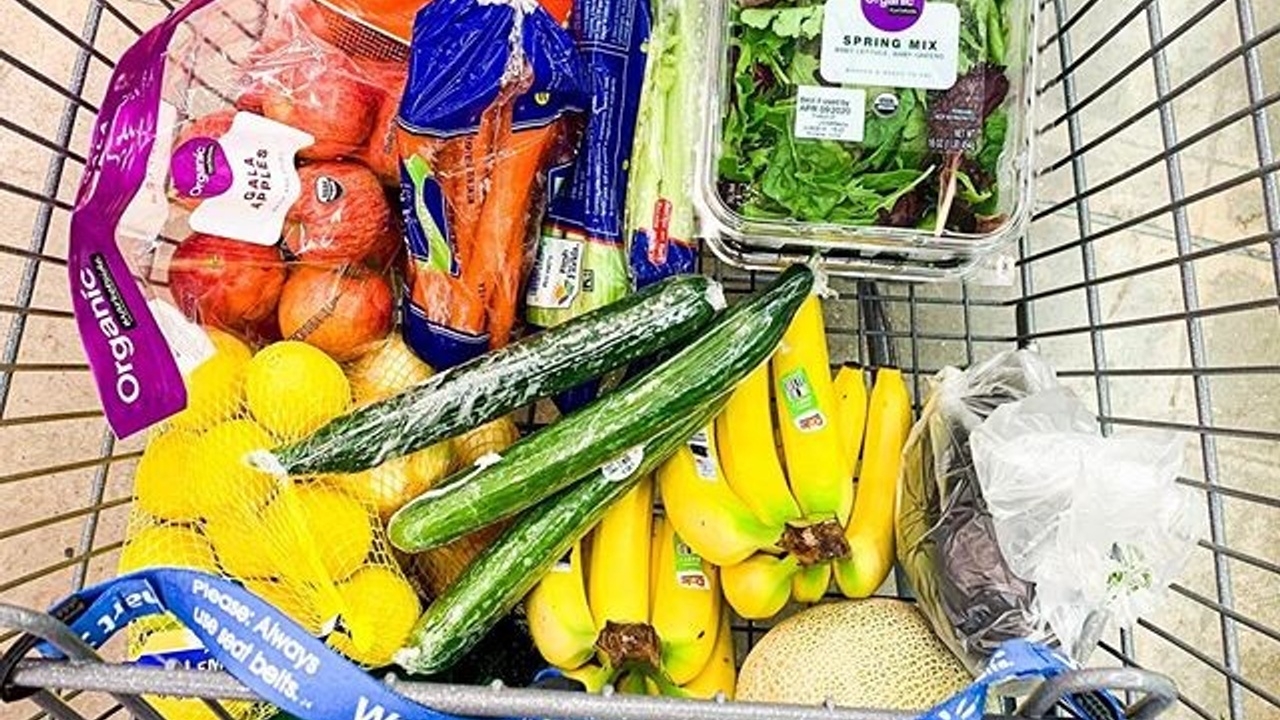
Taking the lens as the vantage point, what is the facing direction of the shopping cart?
facing away from the viewer
